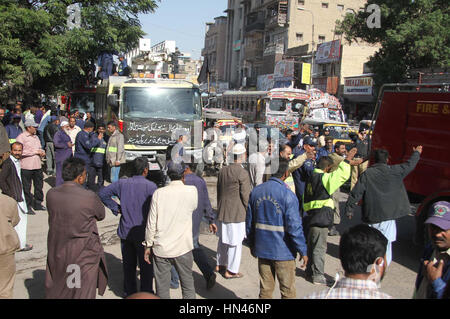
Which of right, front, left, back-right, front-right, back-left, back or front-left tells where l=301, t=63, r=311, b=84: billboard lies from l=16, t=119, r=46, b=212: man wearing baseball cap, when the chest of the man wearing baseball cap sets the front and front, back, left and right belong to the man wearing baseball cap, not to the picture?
left

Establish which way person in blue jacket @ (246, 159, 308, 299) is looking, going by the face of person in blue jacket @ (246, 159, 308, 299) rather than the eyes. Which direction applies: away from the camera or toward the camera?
away from the camera

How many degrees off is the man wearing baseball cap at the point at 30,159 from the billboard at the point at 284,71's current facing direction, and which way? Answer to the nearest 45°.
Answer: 0° — it already faces them

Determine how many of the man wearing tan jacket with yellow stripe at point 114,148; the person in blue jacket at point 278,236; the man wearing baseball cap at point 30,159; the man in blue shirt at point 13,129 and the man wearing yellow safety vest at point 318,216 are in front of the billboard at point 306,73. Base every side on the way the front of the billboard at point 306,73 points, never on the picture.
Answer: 5

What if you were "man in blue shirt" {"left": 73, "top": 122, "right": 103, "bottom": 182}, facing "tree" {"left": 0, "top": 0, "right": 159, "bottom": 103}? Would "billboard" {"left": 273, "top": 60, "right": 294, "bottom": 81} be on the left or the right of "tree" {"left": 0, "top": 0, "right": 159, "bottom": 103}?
right

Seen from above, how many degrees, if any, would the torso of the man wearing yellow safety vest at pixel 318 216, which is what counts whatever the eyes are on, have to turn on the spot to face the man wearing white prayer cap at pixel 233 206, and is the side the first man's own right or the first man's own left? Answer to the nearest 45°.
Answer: approximately 135° to the first man's own left

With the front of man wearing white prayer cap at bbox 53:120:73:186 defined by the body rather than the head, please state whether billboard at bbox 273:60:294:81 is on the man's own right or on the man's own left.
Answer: on the man's own left

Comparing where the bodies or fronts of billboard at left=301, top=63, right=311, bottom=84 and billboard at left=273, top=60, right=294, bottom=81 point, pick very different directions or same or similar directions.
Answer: same or similar directions

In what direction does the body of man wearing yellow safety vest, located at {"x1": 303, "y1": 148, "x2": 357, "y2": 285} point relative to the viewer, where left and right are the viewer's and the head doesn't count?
facing away from the viewer and to the right of the viewer
